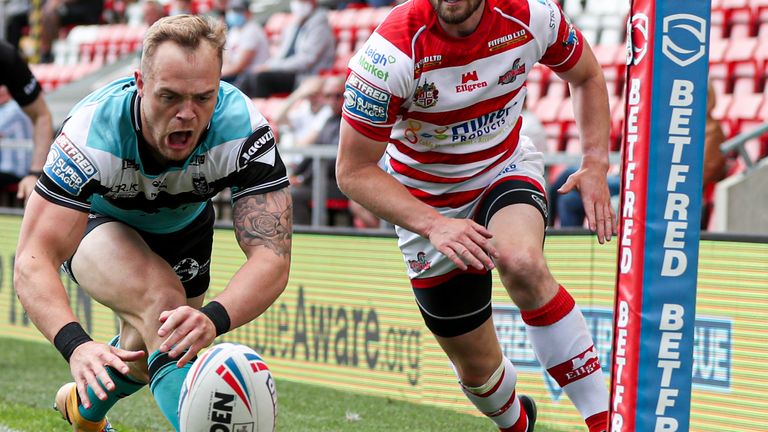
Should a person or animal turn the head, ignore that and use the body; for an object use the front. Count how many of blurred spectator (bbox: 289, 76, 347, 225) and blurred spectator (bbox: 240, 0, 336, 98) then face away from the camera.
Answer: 0

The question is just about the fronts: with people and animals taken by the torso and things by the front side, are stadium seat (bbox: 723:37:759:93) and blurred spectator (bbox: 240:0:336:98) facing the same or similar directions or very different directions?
same or similar directions

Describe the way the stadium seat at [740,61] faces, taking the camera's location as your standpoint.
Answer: facing the viewer and to the left of the viewer

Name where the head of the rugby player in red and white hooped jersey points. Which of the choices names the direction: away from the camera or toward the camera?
toward the camera

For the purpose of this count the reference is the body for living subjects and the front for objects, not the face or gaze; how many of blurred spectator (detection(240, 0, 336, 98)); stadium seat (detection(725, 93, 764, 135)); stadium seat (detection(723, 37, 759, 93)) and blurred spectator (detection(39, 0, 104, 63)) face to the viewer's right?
0

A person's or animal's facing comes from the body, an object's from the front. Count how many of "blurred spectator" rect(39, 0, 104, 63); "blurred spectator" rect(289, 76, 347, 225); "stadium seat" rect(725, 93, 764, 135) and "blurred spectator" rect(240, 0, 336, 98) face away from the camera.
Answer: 0

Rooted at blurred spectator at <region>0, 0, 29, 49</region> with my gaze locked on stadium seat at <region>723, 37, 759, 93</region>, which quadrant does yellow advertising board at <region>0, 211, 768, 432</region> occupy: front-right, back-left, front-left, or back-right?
front-right

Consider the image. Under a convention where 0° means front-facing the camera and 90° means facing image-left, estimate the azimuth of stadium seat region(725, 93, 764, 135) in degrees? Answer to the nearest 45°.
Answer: approximately 45°

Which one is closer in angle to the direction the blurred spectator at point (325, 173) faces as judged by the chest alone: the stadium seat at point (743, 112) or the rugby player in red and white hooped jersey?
the rugby player in red and white hooped jersey

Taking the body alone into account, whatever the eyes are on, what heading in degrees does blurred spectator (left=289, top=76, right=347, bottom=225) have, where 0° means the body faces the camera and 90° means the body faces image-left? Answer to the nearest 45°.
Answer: approximately 45°

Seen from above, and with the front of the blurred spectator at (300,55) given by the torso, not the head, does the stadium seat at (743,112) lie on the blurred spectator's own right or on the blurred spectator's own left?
on the blurred spectator's own left

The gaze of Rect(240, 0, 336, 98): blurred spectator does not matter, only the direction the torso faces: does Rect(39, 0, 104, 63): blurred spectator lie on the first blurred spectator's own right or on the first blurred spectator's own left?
on the first blurred spectator's own right

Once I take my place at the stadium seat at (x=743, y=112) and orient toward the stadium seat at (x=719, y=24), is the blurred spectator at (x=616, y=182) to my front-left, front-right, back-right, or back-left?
back-left

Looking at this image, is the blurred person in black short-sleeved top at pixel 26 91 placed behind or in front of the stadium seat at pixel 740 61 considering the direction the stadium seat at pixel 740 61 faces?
in front

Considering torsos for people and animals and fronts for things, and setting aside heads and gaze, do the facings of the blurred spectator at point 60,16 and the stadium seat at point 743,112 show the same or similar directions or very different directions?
same or similar directions

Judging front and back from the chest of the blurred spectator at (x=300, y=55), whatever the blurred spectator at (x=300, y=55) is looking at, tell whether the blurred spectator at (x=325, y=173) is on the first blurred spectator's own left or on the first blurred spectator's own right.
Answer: on the first blurred spectator's own left

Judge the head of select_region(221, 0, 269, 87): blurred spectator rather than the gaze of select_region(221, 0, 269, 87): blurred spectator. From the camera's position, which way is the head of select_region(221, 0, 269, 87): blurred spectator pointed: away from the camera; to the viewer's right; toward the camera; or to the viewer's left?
toward the camera
